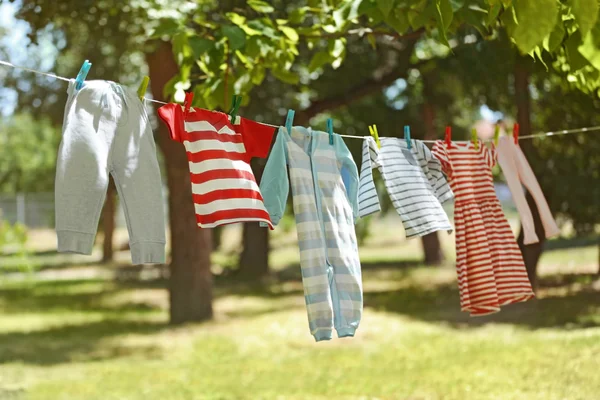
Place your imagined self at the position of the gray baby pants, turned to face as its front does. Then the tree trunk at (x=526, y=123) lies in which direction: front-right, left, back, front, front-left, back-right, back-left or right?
back-left

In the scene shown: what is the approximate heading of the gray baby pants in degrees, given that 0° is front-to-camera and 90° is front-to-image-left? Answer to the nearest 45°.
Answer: approximately 0°

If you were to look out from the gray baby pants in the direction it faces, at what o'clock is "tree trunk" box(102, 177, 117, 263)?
The tree trunk is roughly at 6 o'clock from the gray baby pants.

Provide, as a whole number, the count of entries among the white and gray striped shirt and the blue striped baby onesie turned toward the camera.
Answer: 2

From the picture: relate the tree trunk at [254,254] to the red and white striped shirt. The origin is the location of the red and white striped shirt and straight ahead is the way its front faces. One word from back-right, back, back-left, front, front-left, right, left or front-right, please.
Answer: back

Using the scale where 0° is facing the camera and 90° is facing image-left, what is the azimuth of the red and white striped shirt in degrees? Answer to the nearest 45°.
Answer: approximately 0°
